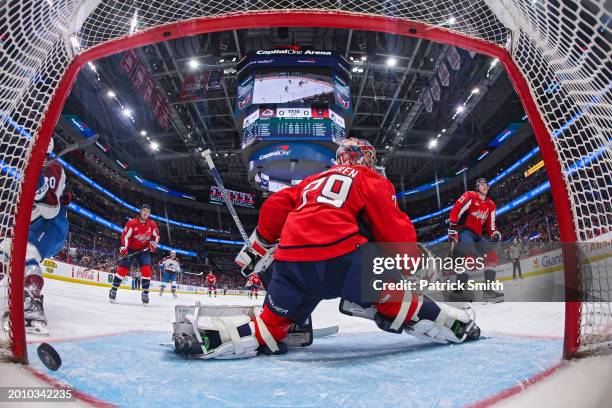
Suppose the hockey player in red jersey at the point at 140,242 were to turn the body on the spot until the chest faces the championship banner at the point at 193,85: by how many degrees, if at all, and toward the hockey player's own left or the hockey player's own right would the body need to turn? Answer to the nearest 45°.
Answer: approximately 180°

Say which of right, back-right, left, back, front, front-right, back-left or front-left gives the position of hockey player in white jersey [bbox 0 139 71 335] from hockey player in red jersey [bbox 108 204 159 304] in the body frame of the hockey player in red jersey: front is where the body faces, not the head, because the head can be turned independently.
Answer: front

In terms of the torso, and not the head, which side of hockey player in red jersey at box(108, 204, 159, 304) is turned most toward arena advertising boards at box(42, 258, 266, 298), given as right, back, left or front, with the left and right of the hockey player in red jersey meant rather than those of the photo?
back

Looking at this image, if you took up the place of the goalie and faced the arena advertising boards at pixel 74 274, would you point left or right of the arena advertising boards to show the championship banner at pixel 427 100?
right

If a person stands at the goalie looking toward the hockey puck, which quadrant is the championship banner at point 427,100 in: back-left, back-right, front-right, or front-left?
back-right

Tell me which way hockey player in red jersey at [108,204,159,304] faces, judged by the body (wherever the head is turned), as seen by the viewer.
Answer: toward the camera

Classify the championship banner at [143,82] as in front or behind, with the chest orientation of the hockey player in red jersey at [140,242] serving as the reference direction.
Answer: behind

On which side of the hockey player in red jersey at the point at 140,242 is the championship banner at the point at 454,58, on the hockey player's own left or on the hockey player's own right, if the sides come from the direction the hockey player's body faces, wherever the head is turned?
on the hockey player's own left

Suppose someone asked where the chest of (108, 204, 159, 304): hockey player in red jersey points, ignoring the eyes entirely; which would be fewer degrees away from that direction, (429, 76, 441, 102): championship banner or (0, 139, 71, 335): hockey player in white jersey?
the hockey player in white jersey

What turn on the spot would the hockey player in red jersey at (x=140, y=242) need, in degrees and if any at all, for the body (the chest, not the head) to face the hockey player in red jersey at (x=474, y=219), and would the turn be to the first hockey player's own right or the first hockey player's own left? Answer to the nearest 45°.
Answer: approximately 45° to the first hockey player's own left

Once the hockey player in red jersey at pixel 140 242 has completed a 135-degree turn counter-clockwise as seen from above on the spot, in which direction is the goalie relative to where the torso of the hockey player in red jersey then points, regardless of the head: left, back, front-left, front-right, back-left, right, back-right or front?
back-right

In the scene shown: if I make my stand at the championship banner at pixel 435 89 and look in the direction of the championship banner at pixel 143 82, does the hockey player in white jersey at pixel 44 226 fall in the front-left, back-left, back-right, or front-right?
front-left

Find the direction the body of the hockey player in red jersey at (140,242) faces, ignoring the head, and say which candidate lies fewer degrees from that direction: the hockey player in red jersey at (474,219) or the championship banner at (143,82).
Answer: the hockey player in red jersey

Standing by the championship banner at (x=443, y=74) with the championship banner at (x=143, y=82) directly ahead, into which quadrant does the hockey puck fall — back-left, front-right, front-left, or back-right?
front-left
